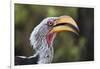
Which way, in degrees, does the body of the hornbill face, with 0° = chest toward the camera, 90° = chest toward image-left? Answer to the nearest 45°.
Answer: approximately 270°
